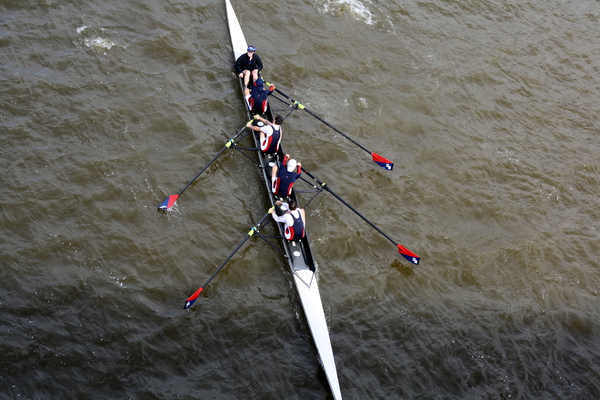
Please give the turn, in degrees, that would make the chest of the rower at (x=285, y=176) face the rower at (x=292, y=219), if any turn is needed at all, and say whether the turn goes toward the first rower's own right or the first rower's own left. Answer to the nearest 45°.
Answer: approximately 180°

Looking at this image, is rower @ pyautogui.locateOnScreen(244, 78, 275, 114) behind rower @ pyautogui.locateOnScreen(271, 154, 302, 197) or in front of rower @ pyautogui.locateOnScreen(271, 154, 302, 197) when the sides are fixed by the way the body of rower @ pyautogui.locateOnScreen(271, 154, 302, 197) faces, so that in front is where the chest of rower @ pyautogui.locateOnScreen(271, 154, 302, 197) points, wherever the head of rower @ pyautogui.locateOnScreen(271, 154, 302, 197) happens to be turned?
in front

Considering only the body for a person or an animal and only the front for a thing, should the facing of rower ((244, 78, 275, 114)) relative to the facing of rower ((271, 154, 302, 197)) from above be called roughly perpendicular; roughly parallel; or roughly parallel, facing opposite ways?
roughly parallel

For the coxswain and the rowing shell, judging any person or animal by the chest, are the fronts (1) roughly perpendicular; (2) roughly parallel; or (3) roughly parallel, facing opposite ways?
roughly parallel

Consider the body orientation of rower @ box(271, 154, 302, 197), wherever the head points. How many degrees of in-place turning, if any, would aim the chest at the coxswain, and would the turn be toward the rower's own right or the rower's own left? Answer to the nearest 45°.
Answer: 0° — they already face them

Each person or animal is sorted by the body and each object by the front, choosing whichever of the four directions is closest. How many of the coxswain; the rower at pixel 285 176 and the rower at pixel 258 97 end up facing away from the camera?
2

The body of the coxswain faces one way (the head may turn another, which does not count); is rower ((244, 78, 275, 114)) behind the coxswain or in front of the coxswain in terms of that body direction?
in front

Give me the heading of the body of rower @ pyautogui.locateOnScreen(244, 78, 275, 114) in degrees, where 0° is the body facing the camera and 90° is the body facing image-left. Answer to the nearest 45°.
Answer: approximately 180°

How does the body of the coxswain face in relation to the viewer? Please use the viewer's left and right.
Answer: facing the viewer

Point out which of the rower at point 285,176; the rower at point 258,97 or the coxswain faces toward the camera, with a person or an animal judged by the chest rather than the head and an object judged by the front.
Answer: the coxswain

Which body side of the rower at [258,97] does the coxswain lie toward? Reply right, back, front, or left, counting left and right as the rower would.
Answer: front

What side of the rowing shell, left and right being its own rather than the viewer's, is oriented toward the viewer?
front

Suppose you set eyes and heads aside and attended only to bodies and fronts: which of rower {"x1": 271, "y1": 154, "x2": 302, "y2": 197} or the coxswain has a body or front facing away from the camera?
the rower

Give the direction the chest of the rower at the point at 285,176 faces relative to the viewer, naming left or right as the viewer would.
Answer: facing away from the viewer
